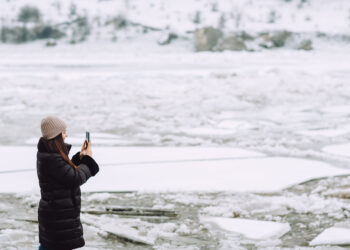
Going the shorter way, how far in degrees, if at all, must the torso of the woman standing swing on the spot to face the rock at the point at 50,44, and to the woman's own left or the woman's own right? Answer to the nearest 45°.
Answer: approximately 45° to the woman's own left

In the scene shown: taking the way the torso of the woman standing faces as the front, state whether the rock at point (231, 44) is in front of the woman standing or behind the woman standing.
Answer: in front

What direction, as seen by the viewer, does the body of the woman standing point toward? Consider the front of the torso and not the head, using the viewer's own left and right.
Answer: facing away from the viewer and to the right of the viewer

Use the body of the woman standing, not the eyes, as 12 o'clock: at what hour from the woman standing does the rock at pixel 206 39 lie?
The rock is roughly at 11 o'clock from the woman standing.

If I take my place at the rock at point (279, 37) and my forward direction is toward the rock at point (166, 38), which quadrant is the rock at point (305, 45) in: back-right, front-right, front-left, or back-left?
back-left

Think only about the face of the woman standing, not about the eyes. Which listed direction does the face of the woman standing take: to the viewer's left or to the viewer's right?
to the viewer's right
